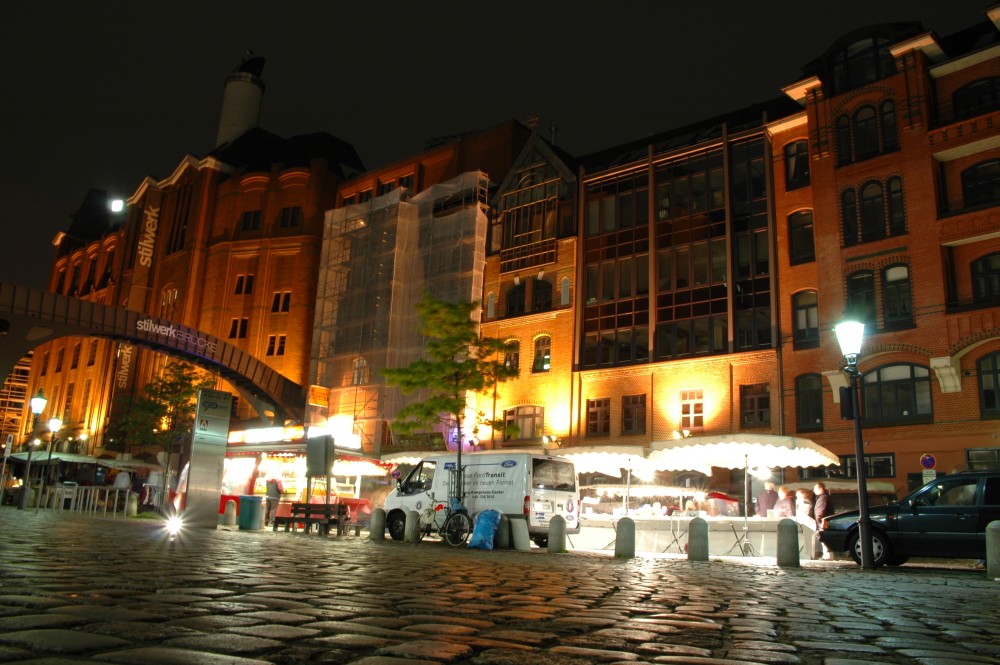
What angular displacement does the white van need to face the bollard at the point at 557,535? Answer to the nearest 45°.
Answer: approximately 135° to its left

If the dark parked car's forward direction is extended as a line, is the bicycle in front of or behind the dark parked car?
in front

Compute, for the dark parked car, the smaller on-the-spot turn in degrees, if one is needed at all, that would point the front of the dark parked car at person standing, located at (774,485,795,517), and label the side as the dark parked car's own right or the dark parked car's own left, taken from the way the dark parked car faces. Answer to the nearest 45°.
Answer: approximately 45° to the dark parked car's own right

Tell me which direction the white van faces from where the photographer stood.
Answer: facing away from the viewer and to the left of the viewer

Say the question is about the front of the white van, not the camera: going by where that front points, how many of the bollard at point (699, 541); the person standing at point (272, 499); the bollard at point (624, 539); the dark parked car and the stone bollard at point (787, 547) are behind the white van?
4

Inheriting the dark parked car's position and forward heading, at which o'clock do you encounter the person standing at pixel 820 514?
The person standing is roughly at 2 o'clock from the dark parked car.

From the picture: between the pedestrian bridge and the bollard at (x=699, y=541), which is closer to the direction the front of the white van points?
the pedestrian bridge

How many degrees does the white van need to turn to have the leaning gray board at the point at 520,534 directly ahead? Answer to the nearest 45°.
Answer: approximately 135° to its left

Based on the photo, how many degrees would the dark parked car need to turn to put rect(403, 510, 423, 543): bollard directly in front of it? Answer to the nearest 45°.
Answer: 0° — it already faces it

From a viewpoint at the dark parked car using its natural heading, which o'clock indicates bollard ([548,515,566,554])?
The bollard is roughly at 12 o'clock from the dark parked car.

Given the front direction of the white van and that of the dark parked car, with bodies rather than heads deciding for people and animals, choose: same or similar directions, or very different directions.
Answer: same or similar directions

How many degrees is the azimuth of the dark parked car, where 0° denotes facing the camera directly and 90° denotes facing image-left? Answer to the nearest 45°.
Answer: approximately 90°

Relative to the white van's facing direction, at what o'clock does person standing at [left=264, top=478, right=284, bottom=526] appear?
The person standing is roughly at 12 o'clock from the white van.

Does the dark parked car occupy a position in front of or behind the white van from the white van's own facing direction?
behind

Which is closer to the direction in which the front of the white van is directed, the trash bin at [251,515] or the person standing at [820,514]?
the trash bin

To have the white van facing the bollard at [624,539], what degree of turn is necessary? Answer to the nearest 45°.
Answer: approximately 180°

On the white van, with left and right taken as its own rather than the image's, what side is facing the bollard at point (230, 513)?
front

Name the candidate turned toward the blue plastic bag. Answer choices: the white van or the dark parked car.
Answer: the dark parked car

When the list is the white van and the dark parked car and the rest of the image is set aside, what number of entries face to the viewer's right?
0

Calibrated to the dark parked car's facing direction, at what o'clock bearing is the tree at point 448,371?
The tree is roughly at 1 o'clock from the dark parked car.

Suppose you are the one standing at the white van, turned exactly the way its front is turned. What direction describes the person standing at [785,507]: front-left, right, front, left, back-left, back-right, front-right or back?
back-right
